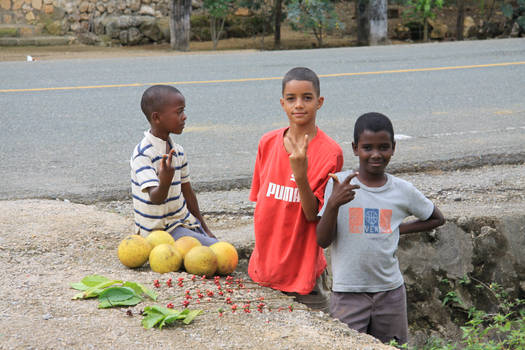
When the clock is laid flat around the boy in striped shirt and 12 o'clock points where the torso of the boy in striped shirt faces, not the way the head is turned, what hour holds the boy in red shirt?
The boy in red shirt is roughly at 12 o'clock from the boy in striped shirt.

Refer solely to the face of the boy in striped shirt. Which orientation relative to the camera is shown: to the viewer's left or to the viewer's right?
to the viewer's right

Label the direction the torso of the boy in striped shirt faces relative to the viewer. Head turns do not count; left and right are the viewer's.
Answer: facing the viewer and to the right of the viewer

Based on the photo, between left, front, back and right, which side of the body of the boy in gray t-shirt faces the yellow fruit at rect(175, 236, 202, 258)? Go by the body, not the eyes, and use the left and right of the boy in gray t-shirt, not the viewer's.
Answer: right

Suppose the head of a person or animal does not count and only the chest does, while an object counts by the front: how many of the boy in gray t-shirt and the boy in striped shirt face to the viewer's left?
0

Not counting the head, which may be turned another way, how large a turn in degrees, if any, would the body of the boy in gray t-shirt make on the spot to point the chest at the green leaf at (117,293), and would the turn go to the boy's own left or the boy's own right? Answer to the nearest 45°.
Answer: approximately 90° to the boy's own right

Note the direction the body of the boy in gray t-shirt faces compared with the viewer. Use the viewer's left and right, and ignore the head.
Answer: facing the viewer

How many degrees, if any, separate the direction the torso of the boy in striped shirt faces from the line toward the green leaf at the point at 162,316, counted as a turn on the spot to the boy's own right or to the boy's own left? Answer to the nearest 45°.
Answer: approximately 45° to the boy's own right

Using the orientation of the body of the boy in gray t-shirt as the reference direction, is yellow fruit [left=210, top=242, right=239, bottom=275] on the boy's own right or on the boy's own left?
on the boy's own right

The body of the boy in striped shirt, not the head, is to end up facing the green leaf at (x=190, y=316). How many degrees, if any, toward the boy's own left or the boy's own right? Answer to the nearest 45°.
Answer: approximately 45° to the boy's own right

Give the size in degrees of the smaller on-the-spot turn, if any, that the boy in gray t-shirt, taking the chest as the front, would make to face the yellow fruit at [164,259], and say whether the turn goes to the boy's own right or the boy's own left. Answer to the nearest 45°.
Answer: approximately 90° to the boy's own right
